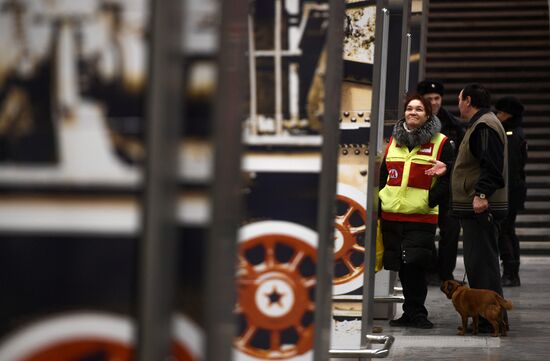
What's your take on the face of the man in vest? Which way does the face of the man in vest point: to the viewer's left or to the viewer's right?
to the viewer's left

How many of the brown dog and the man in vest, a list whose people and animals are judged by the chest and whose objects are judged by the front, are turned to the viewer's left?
2

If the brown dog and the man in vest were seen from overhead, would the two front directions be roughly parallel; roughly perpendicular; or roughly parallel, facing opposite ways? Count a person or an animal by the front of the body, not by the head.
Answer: roughly parallel

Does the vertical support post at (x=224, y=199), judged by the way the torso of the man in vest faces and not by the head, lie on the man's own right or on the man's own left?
on the man's own left

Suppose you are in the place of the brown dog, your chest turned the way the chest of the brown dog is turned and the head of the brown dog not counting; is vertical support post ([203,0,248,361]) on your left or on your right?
on your left

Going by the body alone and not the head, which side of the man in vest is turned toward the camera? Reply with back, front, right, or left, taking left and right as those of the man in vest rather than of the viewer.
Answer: left

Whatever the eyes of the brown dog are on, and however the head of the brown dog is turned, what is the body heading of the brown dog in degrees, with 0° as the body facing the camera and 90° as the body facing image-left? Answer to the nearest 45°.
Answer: approximately 90°
